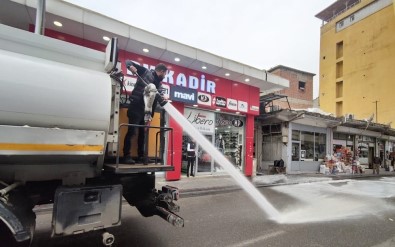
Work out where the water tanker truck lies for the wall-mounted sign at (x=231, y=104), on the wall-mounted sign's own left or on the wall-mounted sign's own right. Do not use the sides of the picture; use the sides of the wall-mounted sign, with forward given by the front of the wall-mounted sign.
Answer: on the wall-mounted sign's own right

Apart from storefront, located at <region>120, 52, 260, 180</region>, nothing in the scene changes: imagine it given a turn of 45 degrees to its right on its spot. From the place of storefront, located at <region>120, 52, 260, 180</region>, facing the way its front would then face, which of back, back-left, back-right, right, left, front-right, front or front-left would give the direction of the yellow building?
back-left

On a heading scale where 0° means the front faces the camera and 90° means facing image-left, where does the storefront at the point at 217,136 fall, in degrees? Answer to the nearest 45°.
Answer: approximately 315°

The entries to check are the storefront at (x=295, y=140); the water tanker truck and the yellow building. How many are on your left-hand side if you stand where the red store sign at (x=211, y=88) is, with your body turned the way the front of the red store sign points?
2

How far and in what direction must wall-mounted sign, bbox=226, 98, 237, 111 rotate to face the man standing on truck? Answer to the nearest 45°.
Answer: approximately 45° to its right

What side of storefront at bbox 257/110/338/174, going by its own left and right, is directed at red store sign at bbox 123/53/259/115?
right

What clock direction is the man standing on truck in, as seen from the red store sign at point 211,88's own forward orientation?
The man standing on truck is roughly at 2 o'clock from the red store sign.

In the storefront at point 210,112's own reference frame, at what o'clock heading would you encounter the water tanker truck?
The water tanker truck is roughly at 2 o'clock from the storefront.
